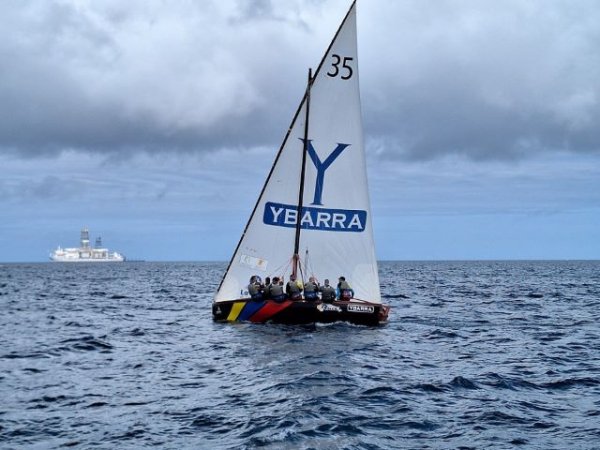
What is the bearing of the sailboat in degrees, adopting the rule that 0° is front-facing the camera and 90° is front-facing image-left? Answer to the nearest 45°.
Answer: approximately 90°

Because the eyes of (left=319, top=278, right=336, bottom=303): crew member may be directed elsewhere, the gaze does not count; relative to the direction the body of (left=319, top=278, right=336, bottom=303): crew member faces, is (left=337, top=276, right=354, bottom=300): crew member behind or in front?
behind
